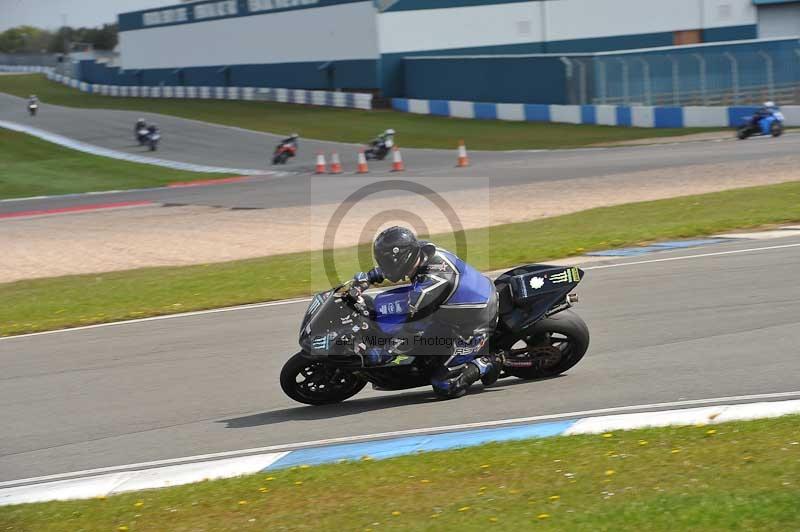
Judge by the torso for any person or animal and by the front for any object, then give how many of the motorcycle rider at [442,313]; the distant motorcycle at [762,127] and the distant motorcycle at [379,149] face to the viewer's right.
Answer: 2

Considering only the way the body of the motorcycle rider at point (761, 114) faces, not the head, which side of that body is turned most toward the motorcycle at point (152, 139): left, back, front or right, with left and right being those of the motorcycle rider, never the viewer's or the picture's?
back

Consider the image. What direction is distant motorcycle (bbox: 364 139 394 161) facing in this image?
to the viewer's right

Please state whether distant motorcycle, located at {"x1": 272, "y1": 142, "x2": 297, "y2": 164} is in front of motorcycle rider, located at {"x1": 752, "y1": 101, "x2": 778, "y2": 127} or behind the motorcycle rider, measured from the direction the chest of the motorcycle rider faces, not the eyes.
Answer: behind

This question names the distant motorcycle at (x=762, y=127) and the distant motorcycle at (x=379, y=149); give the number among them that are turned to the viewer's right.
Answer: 2

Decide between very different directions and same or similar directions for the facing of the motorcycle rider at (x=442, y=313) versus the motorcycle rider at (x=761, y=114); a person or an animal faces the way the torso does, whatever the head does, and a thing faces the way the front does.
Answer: very different directions

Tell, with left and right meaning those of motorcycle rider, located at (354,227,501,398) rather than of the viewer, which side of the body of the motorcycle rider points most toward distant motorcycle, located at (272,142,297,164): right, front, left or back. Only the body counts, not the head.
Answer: right

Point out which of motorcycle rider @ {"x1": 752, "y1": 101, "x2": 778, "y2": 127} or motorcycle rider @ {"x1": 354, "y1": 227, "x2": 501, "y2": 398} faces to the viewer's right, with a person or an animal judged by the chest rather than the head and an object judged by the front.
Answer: motorcycle rider @ {"x1": 752, "y1": 101, "x2": 778, "y2": 127}

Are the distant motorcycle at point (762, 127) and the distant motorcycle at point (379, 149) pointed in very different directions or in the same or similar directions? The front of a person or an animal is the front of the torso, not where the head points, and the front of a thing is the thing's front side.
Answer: same or similar directions

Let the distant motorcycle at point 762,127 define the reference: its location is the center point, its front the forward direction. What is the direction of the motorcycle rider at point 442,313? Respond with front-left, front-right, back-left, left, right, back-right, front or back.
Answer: right

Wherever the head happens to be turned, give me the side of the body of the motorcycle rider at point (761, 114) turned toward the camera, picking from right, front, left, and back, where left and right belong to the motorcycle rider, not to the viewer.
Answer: right

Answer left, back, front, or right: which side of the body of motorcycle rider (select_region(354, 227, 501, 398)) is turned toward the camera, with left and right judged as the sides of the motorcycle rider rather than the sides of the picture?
left

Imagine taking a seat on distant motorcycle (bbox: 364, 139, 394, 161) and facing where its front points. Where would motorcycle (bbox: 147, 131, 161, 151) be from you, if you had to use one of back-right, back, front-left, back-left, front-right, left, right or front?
back-left

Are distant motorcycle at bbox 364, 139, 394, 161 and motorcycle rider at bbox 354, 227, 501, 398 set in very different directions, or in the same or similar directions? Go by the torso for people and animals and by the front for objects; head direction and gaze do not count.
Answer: very different directions

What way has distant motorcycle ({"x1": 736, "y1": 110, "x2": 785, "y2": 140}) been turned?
to the viewer's right
